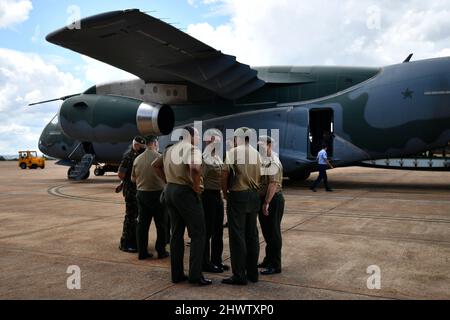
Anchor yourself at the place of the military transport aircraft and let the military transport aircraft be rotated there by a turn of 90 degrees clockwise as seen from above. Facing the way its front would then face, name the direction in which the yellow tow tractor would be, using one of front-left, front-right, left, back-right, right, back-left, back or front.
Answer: left

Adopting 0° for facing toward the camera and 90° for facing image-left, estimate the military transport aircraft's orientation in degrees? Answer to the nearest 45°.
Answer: approximately 135°

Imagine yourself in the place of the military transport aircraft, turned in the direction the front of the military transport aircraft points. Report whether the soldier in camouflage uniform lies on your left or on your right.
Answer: on your left
